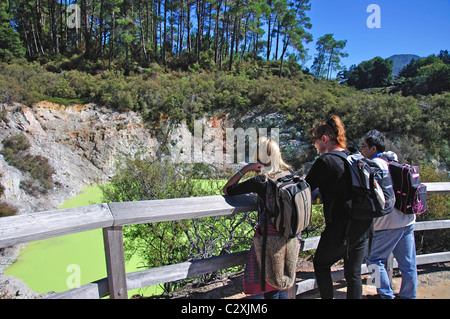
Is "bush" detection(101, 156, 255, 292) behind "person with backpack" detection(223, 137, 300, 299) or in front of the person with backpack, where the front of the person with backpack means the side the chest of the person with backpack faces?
in front

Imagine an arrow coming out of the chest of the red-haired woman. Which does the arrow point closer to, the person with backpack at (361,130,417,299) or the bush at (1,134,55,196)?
the bush

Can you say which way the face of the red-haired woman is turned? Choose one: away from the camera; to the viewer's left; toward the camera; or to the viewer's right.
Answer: to the viewer's left

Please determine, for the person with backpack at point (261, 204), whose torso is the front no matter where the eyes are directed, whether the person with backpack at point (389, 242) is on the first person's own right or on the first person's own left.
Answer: on the first person's own right

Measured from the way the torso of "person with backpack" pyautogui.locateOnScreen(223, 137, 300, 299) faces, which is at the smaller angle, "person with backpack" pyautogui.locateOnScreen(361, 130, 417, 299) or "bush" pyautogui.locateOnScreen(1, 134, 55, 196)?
the bush

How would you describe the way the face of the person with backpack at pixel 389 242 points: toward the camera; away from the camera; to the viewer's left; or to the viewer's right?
to the viewer's left

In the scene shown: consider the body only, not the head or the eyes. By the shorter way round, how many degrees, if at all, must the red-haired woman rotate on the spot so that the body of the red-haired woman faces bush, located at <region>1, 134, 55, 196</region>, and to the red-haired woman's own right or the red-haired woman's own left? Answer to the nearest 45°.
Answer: approximately 45° to the red-haired woman's own right

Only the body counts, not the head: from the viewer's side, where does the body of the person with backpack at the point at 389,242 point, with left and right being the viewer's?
facing to the left of the viewer

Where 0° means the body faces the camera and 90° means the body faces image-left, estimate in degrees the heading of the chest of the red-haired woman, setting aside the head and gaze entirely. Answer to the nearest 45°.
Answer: approximately 90°

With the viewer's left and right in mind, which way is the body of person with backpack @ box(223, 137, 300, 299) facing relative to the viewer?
facing away from the viewer and to the left of the viewer
